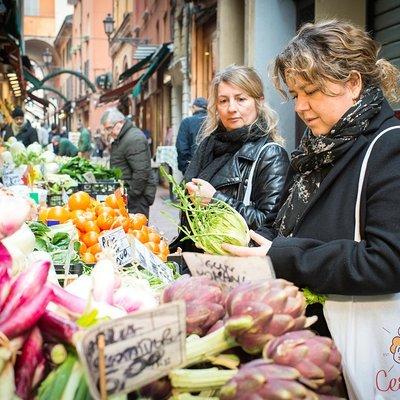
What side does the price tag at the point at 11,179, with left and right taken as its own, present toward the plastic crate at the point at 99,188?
left

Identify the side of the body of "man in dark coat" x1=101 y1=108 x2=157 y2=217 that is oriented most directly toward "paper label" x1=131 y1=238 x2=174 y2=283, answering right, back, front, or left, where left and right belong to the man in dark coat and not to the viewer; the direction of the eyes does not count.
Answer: left

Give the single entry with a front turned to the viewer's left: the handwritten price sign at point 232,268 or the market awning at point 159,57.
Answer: the market awning

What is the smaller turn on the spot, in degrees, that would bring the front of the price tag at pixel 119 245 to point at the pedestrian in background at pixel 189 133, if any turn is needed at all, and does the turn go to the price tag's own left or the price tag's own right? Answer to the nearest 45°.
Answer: approximately 180°

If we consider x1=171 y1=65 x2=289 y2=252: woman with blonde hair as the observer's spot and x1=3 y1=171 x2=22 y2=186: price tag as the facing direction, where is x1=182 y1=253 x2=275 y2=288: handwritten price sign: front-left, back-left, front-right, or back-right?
back-left

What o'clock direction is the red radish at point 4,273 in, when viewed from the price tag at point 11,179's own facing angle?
The red radish is roughly at 12 o'clock from the price tag.

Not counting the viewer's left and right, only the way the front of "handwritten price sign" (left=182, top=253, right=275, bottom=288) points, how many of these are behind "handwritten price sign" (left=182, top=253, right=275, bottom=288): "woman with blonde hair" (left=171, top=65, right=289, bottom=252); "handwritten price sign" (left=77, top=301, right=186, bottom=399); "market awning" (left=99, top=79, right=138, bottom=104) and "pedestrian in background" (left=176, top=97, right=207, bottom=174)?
3

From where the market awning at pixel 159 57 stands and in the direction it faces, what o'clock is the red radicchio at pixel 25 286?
The red radicchio is roughly at 9 o'clock from the market awning.

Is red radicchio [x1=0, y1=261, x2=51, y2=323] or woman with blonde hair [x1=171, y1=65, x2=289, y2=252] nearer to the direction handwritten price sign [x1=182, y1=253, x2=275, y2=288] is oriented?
the red radicchio

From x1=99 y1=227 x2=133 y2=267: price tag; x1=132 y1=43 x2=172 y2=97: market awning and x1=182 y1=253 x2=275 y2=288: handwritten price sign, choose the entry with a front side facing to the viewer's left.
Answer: the market awning

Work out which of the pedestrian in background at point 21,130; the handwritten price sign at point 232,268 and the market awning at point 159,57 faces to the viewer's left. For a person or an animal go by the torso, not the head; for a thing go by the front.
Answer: the market awning

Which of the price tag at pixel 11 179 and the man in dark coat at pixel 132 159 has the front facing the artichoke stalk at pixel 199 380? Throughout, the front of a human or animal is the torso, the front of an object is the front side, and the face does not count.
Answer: the price tag

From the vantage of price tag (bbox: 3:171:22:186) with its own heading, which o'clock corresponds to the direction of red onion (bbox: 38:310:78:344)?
The red onion is roughly at 12 o'clock from the price tag.

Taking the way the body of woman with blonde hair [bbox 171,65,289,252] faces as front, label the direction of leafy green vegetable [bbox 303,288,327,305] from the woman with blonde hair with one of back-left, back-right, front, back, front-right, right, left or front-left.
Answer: front-left
